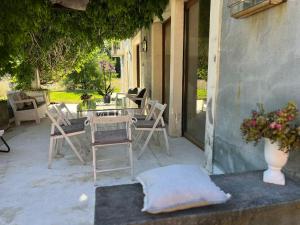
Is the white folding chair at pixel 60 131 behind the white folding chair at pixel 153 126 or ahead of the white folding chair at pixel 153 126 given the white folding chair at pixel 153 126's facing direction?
ahead

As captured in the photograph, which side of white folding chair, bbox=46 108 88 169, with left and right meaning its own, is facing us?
right

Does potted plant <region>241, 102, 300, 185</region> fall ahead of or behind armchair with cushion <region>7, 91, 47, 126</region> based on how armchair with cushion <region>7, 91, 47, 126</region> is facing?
ahead

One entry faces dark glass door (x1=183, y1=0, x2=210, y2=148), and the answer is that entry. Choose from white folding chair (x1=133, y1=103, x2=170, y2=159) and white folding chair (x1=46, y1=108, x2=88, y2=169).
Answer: white folding chair (x1=46, y1=108, x2=88, y2=169)

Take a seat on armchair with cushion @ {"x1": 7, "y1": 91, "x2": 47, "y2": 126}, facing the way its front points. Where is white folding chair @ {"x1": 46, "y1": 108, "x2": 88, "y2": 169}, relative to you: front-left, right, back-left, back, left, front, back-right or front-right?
front-right

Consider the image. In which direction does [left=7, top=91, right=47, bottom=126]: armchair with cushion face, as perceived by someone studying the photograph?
facing the viewer and to the right of the viewer

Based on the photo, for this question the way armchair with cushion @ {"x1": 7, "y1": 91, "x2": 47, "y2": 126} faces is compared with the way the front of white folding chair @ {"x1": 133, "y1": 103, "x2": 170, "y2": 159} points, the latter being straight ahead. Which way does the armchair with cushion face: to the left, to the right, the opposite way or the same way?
the opposite way

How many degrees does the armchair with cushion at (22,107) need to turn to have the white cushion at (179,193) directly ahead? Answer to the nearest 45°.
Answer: approximately 45° to its right

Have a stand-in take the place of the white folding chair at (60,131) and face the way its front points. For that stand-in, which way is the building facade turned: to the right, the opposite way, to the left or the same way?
the opposite way

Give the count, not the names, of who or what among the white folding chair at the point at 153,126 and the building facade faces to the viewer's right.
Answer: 0

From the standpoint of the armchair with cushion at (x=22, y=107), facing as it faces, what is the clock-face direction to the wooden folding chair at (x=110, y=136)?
The wooden folding chair is roughly at 1 o'clock from the armchair with cushion.

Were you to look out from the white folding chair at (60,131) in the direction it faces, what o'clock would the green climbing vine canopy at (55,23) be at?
The green climbing vine canopy is roughly at 9 o'clock from the white folding chair.

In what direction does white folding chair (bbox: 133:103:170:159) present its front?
to the viewer's left

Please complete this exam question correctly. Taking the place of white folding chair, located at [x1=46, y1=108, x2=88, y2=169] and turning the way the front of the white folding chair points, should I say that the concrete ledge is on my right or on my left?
on my right

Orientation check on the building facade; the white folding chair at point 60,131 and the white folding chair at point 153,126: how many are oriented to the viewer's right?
1

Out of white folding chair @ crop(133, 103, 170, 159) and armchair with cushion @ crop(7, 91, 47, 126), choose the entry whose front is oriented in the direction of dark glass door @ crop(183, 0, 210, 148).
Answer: the armchair with cushion
